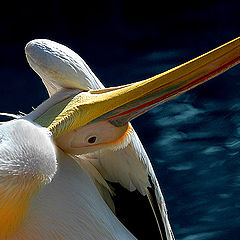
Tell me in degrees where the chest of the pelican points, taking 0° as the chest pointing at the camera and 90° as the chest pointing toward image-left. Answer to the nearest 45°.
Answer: approximately 45°
